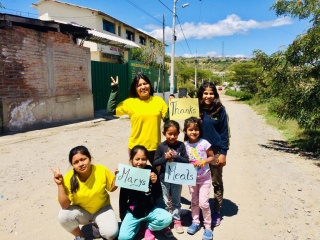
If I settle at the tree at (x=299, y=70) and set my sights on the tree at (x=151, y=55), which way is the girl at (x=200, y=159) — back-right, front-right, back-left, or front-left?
back-left

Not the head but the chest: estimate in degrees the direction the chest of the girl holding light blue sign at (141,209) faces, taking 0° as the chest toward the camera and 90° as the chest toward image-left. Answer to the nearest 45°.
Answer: approximately 0°

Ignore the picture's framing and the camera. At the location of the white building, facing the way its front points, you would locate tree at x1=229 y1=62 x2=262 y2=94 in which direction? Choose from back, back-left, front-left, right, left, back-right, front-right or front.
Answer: front-left

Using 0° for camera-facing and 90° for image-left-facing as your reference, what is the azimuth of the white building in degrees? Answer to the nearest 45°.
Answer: approximately 315°

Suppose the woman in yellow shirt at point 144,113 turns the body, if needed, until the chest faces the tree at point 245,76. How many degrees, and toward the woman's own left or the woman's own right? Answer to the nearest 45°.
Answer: approximately 135° to the woman's own left
